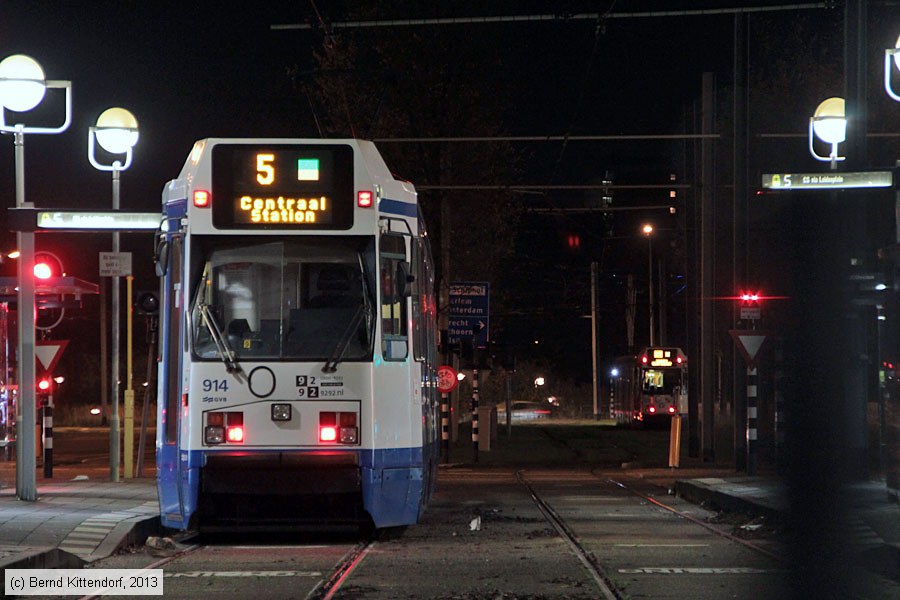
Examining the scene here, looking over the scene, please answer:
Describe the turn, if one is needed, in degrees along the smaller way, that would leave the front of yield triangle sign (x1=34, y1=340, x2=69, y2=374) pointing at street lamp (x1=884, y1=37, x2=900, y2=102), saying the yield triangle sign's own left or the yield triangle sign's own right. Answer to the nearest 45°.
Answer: approximately 45° to the yield triangle sign's own left

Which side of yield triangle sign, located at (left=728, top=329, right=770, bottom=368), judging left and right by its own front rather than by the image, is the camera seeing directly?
front

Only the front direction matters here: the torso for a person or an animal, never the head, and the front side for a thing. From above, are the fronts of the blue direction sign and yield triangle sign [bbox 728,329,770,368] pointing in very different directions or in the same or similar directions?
same or similar directions

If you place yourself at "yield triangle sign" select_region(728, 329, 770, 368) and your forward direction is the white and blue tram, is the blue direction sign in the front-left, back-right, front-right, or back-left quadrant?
back-right

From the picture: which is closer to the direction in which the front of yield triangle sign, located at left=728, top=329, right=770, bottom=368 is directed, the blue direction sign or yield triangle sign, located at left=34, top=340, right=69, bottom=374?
the yield triangle sign, located at left=34, top=340, right=69, bottom=374

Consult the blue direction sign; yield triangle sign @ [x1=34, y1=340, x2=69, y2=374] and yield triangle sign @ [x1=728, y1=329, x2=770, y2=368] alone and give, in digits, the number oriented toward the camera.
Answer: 3

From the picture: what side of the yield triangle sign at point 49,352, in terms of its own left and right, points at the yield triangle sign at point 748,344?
left

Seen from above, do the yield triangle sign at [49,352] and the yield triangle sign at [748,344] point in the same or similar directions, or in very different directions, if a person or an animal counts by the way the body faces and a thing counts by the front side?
same or similar directions

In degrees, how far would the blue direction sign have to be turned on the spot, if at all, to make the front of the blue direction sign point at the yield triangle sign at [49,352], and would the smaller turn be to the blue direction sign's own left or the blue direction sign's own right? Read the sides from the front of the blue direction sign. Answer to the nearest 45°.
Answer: approximately 45° to the blue direction sign's own right

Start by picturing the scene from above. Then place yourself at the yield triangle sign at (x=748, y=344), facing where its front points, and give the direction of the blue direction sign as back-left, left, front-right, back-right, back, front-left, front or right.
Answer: back-right

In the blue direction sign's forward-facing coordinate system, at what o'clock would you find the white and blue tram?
The white and blue tram is roughly at 12 o'clock from the blue direction sign.

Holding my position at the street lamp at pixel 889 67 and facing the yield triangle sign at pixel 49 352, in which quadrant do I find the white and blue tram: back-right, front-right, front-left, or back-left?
front-left

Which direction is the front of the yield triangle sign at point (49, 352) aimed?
toward the camera

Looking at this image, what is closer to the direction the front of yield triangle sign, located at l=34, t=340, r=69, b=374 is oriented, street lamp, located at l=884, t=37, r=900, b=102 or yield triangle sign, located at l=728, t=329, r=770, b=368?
the street lamp

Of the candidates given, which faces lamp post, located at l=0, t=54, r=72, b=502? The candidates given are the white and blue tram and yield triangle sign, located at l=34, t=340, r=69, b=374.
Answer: the yield triangle sign
